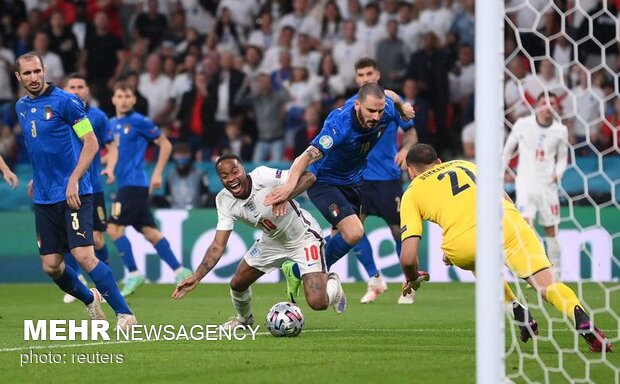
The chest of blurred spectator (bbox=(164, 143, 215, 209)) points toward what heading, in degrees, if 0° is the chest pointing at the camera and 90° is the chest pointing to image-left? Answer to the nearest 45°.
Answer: approximately 0°

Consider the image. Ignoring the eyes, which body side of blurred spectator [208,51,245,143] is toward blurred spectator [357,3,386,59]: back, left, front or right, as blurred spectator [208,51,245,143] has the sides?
left

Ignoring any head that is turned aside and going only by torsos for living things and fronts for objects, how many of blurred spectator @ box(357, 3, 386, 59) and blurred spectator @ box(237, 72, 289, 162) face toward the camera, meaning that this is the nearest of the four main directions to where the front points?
2

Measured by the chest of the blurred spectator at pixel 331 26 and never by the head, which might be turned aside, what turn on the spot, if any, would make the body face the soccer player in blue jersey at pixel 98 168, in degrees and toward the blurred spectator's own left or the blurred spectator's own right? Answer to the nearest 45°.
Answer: approximately 45° to the blurred spectator's own right

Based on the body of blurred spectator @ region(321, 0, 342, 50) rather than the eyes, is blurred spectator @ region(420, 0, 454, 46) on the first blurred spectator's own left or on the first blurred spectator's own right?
on the first blurred spectator's own left

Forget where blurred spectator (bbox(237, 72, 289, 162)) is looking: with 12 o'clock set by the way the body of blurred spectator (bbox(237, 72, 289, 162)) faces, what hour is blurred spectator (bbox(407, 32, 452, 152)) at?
blurred spectator (bbox(407, 32, 452, 152)) is roughly at 9 o'clock from blurred spectator (bbox(237, 72, 289, 162)).
